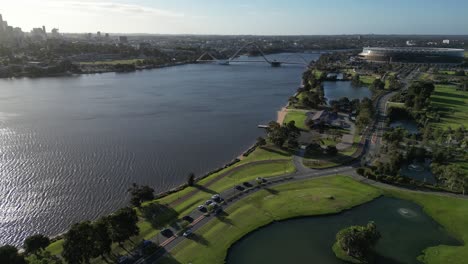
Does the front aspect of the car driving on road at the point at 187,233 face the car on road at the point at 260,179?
no

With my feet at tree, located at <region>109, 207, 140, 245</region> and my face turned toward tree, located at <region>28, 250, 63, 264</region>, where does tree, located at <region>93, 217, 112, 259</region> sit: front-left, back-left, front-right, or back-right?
front-left

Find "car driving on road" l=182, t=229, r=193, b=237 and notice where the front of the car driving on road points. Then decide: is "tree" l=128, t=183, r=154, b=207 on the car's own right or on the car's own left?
on the car's own right

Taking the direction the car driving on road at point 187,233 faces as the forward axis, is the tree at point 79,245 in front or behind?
in front

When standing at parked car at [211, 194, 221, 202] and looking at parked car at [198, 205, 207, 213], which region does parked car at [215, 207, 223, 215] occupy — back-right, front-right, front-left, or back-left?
front-left

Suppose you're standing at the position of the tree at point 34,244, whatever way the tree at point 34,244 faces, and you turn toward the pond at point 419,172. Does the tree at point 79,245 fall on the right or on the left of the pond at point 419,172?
right

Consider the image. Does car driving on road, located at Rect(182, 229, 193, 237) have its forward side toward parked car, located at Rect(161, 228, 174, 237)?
no

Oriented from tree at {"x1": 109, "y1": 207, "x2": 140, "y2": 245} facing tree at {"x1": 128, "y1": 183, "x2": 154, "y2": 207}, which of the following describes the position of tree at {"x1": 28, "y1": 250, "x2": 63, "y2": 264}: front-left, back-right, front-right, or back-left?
back-left

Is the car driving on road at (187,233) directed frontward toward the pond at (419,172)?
no

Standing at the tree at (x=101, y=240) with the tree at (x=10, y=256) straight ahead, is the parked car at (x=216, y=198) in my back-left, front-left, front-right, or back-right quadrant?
back-right
